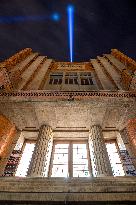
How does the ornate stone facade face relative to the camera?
toward the camera
